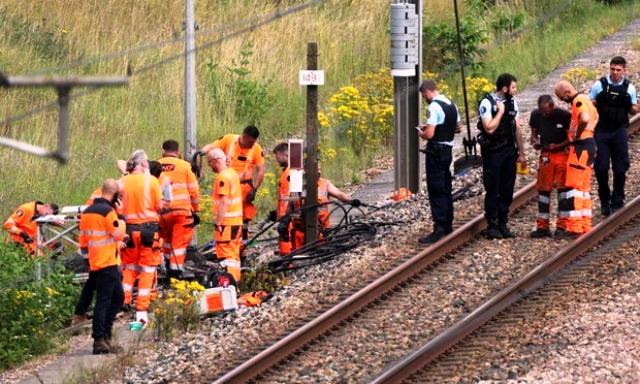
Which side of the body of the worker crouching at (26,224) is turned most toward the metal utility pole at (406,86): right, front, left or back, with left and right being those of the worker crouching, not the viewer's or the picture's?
front

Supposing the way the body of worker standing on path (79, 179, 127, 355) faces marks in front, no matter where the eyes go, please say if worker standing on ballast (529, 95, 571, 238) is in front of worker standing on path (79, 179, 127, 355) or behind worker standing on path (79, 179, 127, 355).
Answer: in front

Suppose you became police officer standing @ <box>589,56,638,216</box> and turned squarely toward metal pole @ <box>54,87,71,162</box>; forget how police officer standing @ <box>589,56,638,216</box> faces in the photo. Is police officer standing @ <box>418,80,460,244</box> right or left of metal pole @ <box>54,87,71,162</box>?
right

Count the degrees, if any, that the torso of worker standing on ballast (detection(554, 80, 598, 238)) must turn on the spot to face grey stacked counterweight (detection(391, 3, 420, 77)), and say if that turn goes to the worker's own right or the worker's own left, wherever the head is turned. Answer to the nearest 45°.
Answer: approximately 45° to the worker's own right

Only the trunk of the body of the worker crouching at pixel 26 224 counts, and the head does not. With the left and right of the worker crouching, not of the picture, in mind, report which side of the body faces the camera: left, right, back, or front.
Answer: right

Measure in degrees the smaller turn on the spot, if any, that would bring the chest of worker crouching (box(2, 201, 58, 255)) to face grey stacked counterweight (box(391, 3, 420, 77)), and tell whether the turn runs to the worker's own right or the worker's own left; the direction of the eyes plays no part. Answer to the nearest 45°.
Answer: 0° — they already face it

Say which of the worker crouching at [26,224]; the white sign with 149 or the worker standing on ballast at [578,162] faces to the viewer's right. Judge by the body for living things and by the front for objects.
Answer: the worker crouching

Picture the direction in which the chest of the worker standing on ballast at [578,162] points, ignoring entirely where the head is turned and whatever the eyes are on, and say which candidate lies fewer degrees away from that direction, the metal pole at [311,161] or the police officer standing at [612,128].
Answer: the metal pole
